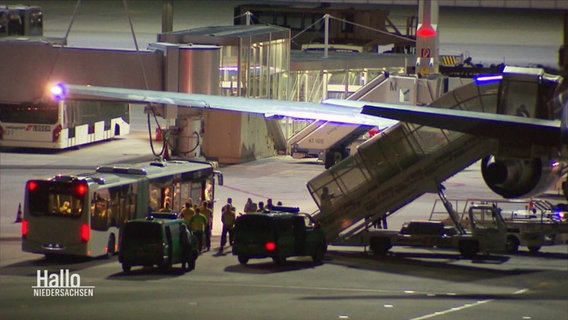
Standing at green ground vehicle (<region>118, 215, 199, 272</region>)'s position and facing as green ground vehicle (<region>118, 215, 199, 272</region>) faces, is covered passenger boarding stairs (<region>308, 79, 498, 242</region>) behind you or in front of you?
in front

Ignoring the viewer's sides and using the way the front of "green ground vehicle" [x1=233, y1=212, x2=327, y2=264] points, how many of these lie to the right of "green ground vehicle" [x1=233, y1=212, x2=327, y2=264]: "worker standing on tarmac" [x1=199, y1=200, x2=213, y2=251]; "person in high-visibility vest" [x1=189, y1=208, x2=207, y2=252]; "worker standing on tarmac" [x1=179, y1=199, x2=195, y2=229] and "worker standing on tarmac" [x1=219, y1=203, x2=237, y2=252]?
0

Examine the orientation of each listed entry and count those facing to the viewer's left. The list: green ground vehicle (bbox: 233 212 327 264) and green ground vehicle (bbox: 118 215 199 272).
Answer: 0

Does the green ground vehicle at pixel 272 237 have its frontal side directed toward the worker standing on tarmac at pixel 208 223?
no

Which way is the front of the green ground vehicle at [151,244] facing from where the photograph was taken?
facing away from the viewer and to the right of the viewer

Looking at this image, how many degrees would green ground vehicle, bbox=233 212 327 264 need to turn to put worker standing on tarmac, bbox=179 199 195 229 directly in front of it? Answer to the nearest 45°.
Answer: approximately 90° to its left

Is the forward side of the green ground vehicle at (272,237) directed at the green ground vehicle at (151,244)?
no

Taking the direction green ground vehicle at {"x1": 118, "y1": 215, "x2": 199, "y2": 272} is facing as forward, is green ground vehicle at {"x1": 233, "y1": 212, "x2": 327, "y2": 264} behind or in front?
in front

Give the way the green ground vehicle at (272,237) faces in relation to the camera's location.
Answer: facing away from the viewer and to the right of the viewer

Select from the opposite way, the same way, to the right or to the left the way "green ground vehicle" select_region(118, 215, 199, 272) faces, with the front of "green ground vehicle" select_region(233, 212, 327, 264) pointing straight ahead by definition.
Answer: the same way

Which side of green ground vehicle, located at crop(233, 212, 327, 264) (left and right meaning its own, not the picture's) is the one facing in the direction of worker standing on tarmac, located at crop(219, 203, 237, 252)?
left
